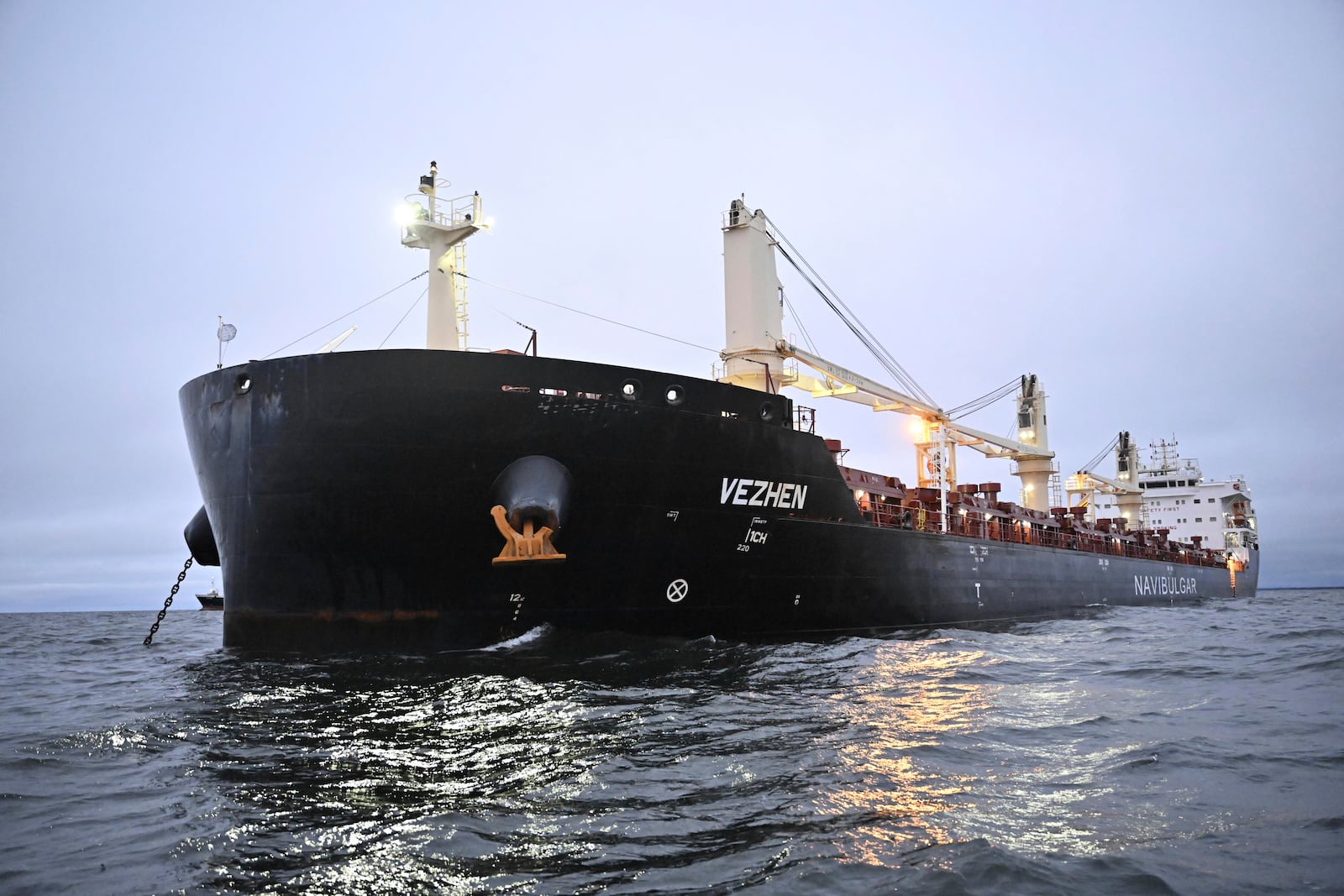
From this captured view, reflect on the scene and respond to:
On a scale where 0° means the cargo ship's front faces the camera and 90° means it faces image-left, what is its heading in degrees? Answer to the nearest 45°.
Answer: approximately 45°
